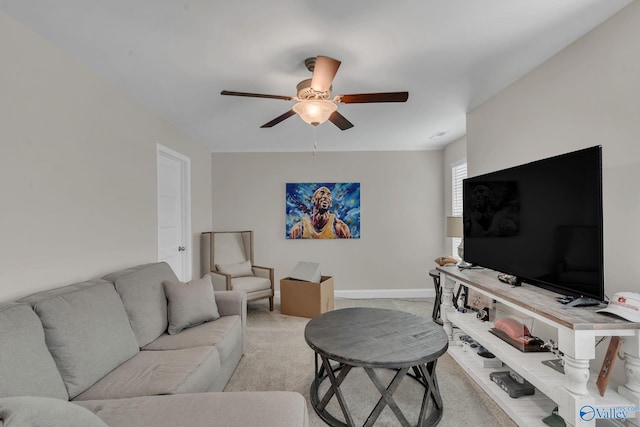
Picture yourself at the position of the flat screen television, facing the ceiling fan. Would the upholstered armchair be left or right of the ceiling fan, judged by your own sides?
right

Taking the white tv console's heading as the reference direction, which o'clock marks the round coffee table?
The round coffee table is roughly at 1 o'clock from the white tv console.

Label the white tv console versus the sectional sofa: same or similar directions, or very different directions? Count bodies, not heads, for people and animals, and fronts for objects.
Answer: very different directions

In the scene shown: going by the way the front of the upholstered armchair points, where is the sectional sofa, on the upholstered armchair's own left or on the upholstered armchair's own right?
on the upholstered armchair's own right

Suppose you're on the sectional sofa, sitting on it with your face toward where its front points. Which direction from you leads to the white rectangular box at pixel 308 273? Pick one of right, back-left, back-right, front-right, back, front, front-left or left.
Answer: left

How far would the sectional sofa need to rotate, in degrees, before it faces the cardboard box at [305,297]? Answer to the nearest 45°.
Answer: approximately 90° to its left

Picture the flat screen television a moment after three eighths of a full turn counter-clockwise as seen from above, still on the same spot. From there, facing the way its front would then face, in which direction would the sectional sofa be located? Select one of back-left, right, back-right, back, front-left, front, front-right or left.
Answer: back-right

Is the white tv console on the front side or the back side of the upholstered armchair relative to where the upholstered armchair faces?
on the front side

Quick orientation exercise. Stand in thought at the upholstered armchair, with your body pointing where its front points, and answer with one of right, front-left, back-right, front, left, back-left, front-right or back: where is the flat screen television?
front

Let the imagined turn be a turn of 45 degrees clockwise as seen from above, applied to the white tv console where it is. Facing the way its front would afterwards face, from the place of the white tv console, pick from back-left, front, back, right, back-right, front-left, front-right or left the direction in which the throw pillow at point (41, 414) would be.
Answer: front-left

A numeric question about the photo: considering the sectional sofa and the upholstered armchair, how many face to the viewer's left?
0

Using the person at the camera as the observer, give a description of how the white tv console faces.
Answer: facing the viewer and to the left of the viewer

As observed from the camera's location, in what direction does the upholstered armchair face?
facing the viewer and to the right of the viewer
